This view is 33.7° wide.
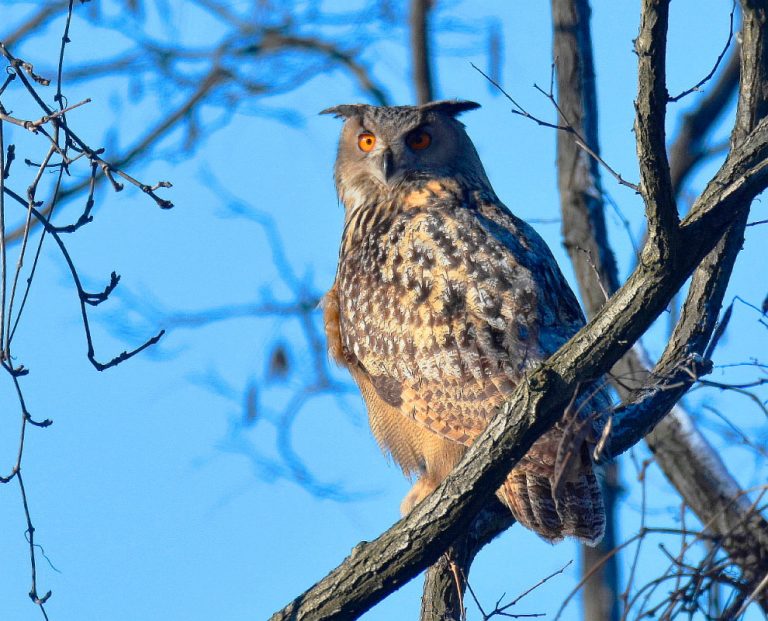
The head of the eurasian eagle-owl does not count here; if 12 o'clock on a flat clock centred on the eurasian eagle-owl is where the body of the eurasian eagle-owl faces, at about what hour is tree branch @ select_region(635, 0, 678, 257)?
The tree branch is roughly at 8 o'clock from the eurasian eagle-owl.

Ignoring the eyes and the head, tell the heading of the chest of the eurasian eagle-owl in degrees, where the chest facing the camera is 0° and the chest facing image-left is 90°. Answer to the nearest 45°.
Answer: approximately 90°
